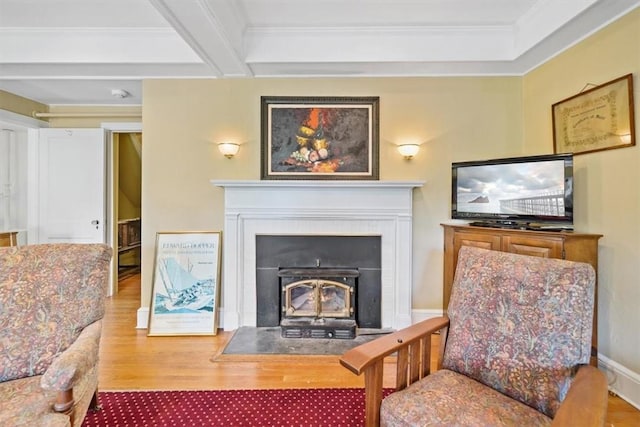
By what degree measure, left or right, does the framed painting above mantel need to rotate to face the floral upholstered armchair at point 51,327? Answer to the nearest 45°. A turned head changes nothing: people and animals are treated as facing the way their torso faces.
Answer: approximately 45° to its right

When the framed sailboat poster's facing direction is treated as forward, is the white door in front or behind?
behind

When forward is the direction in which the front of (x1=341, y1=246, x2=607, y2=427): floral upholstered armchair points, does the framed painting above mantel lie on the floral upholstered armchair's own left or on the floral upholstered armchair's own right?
on the floral upholstered armchair's own right

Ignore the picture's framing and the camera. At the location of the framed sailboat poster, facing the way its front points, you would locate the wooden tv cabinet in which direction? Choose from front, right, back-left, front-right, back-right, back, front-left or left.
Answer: front-left

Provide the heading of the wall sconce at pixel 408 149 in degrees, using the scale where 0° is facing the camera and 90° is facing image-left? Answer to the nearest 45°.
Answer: approximately 0°

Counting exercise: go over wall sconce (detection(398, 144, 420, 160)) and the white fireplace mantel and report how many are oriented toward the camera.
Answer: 2

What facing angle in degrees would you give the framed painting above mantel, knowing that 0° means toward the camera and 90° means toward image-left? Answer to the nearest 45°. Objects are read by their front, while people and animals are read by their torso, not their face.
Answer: approximately 0°

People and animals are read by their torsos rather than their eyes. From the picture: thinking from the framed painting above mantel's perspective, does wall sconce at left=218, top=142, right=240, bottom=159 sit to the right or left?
on its right
